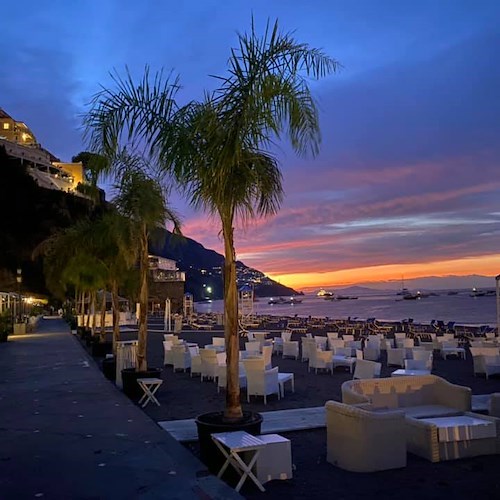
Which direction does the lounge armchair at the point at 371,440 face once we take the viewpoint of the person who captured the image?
facing away from the viewer and to the right of the viewer

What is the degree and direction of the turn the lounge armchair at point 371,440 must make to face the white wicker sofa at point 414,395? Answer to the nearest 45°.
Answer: approximately 45° to its left

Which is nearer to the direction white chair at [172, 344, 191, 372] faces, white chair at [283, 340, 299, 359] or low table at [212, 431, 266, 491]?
the white chair

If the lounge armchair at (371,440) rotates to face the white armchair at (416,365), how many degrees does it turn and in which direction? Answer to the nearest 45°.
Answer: approximately 45° to its left

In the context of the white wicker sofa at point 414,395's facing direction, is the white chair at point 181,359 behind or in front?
behind
